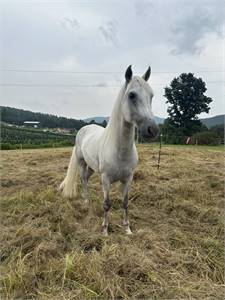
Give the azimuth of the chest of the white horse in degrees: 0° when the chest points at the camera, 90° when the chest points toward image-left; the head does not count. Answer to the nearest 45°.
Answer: approximately 315°

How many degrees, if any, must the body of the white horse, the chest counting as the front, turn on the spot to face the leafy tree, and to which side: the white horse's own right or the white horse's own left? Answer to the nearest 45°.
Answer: approximately 135° to the white horse's own left

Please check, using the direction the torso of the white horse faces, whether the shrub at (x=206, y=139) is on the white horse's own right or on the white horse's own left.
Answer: on the white horse's own left
